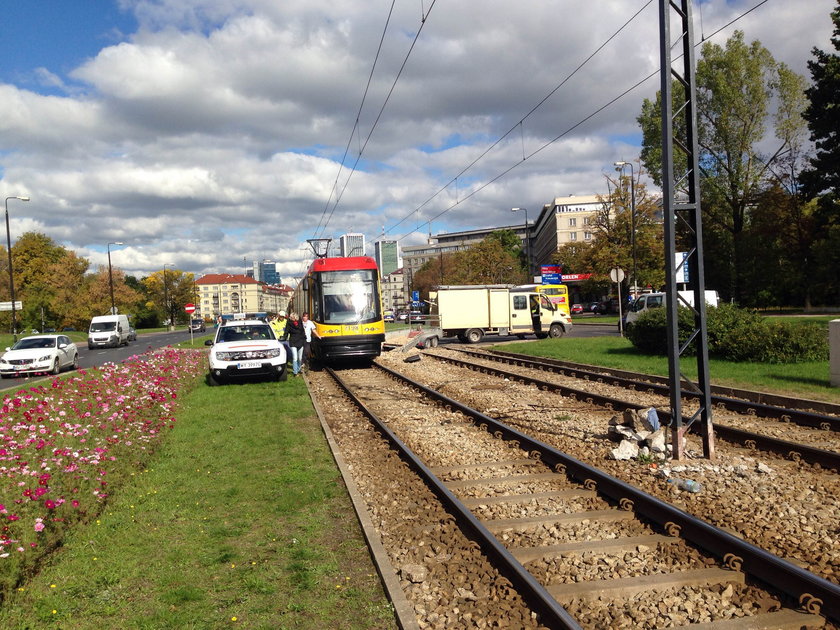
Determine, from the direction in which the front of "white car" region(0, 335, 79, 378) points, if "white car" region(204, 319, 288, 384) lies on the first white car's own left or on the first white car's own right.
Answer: on the first white car's own left

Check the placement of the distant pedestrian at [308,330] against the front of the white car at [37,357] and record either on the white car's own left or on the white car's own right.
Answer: on the white car's own left

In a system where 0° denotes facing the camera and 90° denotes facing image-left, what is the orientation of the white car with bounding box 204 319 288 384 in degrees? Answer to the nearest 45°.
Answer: approximately 0°

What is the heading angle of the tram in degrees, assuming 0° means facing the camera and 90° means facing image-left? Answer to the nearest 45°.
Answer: approximately 0°

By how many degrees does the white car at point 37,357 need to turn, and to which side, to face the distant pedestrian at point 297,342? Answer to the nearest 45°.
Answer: approximately 90° to its left

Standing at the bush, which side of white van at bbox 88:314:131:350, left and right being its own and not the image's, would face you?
left

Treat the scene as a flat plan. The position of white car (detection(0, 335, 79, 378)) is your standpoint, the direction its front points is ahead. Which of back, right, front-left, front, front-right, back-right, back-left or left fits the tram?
left

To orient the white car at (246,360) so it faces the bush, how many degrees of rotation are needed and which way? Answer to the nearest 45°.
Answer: approximately 90° to its left

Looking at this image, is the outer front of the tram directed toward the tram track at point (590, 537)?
yes

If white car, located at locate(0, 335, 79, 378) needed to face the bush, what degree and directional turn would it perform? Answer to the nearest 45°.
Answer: approximately 90° to its left

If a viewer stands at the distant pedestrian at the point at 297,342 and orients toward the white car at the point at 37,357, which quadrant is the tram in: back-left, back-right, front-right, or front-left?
back-right

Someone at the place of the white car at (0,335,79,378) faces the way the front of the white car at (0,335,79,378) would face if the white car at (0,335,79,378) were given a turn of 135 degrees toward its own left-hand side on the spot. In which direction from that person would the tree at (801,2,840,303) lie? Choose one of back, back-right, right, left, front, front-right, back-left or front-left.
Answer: front

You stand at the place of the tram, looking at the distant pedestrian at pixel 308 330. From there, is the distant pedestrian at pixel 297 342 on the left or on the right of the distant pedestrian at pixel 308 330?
left
